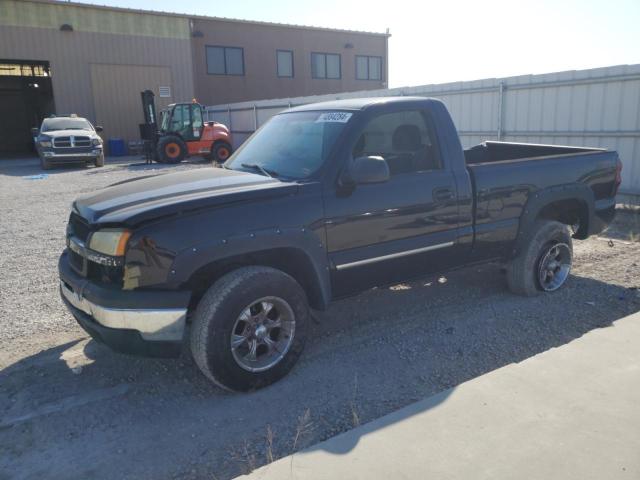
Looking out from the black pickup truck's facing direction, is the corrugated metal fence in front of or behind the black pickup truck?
behind

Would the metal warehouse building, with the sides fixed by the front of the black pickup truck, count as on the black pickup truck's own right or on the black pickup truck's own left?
on the black pickup truck's own right

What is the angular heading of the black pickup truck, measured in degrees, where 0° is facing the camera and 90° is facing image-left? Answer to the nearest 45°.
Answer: approximately 45°

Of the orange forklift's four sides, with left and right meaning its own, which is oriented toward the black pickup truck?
left

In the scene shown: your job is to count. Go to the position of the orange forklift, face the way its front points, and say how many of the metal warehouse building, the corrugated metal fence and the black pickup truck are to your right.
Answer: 1

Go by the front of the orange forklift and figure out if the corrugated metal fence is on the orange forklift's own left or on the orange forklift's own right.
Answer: on the orange forklift's own left

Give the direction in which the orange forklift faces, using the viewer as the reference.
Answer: facing to the left of the viewer

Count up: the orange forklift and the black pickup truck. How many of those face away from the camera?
0
